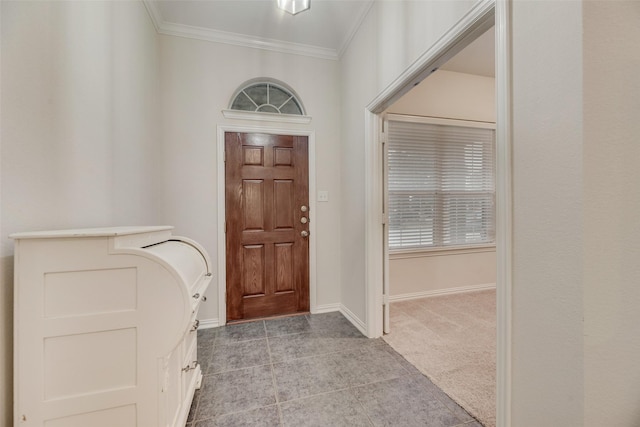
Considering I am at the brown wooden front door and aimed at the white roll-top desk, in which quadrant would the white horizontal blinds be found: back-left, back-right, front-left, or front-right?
back-left

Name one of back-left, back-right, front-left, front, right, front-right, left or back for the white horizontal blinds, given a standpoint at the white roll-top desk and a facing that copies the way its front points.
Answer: front

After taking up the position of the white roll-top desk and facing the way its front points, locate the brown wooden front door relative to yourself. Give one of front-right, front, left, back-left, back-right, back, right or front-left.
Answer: front-left

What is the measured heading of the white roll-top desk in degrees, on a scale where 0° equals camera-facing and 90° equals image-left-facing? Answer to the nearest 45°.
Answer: approximately 270°

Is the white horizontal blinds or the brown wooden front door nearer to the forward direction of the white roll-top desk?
the white horizontal blinds

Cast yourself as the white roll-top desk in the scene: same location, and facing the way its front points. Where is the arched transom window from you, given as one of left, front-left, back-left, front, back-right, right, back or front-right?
front-left
